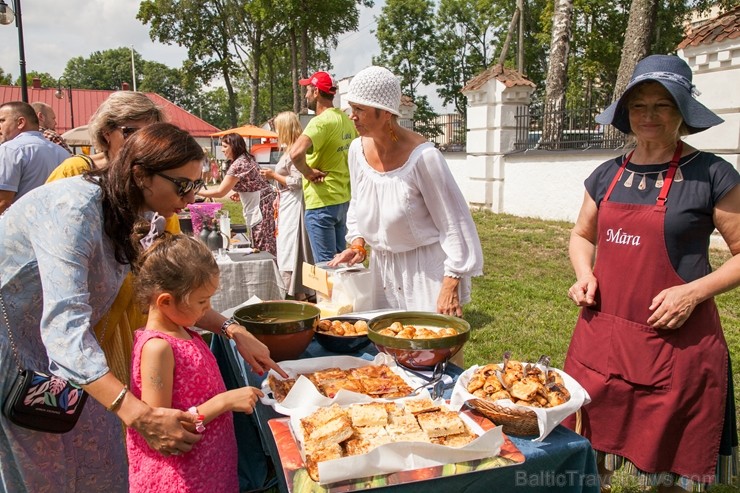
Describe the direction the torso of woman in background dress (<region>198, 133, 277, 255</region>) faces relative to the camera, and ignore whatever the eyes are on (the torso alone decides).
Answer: to the viewer's left

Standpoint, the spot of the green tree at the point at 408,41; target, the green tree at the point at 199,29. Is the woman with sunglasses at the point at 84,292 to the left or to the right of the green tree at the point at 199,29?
left

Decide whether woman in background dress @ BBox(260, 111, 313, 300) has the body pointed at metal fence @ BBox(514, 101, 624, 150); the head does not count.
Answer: no

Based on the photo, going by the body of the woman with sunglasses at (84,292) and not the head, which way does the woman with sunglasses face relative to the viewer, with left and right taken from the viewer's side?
facing to the right of the viewer

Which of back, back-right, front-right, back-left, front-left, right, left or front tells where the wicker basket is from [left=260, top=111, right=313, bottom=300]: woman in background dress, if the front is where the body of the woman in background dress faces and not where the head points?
left

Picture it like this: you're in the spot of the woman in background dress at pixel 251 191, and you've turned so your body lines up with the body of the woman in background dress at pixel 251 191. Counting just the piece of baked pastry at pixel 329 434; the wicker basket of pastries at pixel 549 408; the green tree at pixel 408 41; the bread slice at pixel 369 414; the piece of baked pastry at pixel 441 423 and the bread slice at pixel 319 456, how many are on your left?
5

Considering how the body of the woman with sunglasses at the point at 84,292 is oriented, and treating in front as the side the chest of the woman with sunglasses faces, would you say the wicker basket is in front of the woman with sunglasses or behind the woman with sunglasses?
in front

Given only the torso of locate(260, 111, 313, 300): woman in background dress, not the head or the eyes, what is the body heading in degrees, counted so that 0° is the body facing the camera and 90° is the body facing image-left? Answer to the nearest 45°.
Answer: approximately 90°

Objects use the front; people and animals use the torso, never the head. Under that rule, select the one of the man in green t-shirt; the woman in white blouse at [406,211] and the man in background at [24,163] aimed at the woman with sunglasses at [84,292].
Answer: the woman in white blouse

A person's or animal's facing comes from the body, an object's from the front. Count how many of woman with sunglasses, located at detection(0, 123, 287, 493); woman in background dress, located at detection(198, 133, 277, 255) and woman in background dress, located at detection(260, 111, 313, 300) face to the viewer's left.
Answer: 2

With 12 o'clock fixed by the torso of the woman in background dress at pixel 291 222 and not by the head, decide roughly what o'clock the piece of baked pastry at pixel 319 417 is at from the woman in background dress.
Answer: The piece of baked pastry is roughly at 9 o'clock from the woman in background dress.
